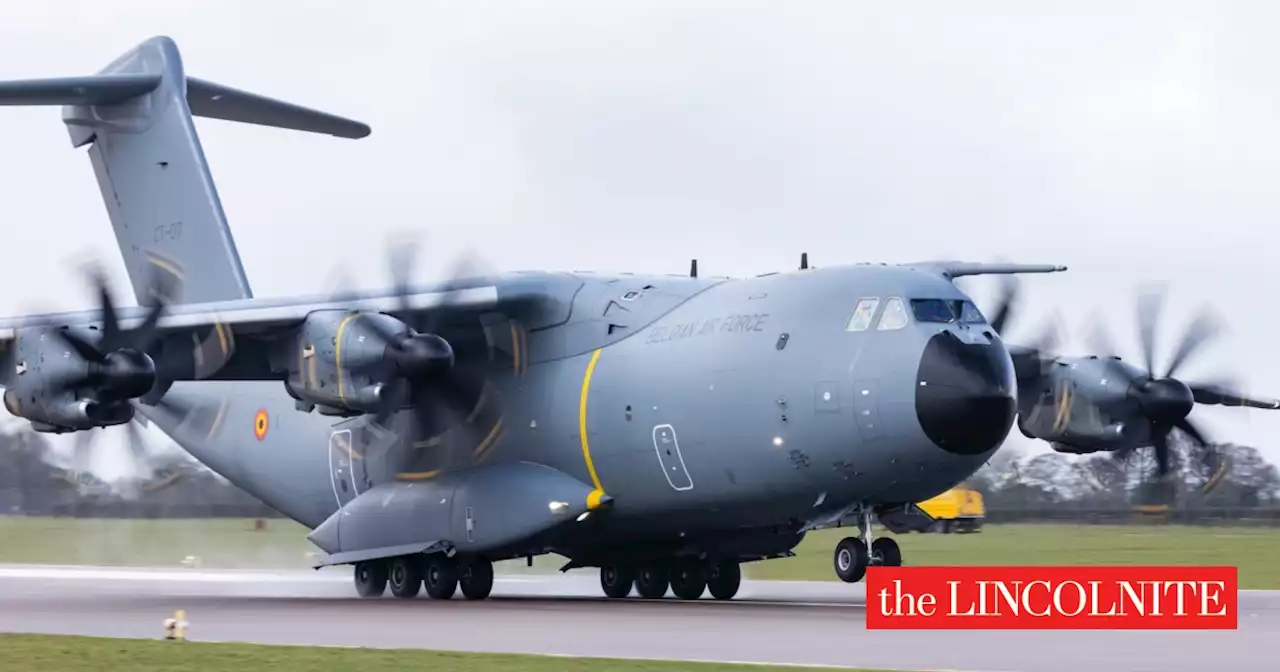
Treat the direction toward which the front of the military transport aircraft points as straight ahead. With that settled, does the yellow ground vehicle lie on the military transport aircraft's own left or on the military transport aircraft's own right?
on the military transport aircraft's own left

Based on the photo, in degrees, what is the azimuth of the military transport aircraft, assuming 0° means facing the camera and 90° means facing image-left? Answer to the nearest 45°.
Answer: approximately 315°
